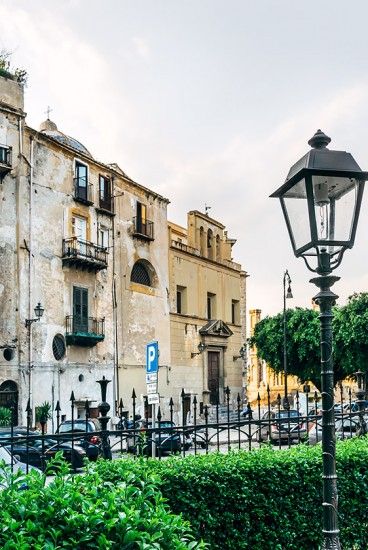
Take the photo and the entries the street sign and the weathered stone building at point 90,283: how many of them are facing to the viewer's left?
0

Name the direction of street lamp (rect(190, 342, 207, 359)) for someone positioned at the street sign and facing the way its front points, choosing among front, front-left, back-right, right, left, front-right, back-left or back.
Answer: back

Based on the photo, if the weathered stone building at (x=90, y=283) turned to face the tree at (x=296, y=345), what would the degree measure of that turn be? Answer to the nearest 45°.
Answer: approximately 90° to its left

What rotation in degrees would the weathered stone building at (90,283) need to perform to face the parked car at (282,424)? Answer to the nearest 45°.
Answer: approximately 45° to its right

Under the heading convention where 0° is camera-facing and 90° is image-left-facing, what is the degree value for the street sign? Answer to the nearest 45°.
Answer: approximately 0°

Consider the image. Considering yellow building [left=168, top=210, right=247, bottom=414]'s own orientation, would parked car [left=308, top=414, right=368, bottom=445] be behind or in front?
in front

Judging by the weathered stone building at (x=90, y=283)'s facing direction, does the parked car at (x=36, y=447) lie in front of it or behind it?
in front

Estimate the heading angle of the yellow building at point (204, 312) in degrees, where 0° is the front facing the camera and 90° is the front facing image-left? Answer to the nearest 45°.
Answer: approximately 315°
